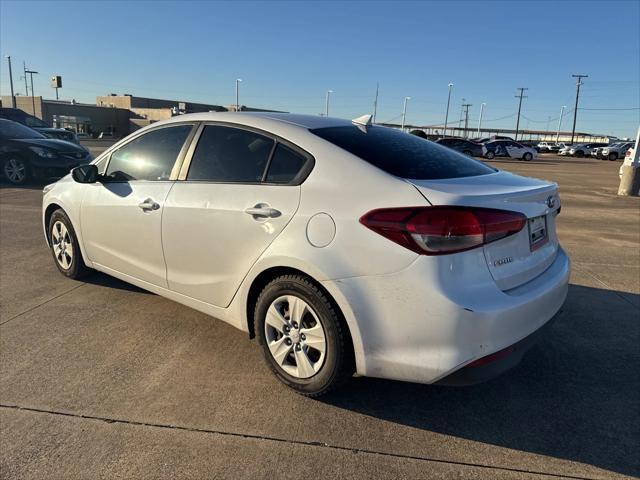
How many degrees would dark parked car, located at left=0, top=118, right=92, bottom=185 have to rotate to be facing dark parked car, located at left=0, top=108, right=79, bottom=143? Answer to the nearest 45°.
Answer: approximately 135° to its left

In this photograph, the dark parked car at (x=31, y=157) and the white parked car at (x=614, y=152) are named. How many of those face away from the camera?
0

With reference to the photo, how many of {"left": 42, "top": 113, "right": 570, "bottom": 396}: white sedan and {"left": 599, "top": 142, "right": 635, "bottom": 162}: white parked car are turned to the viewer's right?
0

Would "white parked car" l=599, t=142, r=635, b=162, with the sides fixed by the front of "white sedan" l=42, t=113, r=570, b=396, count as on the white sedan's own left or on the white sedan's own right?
on the white sedan's own right

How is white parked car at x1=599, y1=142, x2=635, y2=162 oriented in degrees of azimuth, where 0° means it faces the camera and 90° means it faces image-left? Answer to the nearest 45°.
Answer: approximately 45°

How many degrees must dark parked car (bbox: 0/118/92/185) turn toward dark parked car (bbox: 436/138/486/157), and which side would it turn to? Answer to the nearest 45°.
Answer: approximately 45° to its left

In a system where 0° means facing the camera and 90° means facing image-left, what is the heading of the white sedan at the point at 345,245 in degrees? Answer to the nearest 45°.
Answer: approximately 135°

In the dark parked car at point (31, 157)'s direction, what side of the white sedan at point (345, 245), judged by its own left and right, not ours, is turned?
front

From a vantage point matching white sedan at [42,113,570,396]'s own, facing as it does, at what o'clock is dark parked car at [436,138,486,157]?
The dark parked car is roughly at 2 o'clock from the white sedan.
